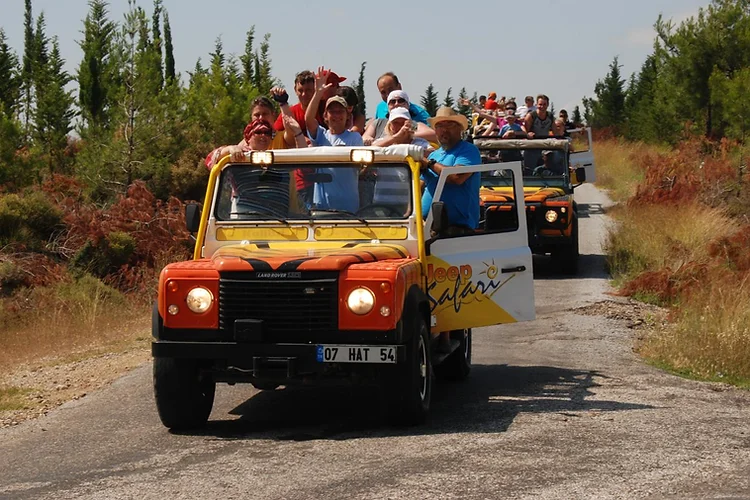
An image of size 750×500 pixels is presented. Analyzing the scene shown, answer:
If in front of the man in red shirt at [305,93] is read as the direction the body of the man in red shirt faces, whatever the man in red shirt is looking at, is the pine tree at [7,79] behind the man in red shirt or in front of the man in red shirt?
behind

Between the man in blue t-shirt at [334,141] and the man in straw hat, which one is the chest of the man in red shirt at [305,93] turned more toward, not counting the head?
the man in blue t-shirt

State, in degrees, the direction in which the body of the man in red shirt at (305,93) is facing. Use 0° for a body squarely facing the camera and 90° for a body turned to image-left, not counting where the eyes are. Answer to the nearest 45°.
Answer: approximately 0°

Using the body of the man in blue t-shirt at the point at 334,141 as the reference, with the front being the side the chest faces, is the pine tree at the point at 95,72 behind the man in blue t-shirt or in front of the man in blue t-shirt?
behind

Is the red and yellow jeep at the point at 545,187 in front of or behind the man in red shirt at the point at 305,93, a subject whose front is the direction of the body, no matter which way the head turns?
behind

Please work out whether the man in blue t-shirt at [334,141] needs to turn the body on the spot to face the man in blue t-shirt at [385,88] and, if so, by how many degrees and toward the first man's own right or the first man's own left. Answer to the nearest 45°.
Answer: approximately 180°

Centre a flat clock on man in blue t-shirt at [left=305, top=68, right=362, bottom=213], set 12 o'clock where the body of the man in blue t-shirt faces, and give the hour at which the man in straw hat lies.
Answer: The man in straw hat is roughly at 9 o'clock from the man in blue t-shirt.

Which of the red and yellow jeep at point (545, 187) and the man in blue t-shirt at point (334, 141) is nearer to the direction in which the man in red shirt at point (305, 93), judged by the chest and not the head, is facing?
the man in blue t-shirt

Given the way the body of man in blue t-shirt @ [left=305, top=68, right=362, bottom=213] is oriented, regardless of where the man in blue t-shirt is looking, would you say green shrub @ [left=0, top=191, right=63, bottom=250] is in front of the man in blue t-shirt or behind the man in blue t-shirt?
behind
